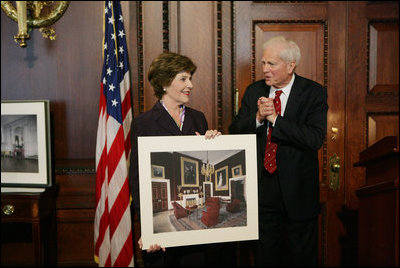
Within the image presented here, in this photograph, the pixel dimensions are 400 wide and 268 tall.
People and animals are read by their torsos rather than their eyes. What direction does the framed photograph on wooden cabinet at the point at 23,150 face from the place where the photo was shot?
facing the viewer

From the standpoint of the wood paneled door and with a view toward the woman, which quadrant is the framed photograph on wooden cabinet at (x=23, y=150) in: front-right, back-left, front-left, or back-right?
front-right

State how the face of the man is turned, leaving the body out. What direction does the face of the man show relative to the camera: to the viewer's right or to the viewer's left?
to the viewer's left

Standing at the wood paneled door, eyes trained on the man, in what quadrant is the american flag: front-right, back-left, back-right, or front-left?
front-right

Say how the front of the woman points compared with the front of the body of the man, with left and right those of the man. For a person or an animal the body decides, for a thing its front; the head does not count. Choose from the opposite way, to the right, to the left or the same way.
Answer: to the left

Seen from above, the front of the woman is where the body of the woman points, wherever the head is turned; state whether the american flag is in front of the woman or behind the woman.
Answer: behind

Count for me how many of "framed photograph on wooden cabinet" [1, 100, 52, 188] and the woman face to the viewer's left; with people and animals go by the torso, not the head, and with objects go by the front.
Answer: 0

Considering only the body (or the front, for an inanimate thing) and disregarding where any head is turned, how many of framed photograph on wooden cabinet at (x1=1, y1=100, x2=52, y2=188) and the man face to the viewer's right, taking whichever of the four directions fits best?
0

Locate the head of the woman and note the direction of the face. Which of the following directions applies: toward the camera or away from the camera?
toward the camera

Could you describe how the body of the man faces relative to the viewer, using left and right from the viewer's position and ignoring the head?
facing the viewer and to the left of the viewer

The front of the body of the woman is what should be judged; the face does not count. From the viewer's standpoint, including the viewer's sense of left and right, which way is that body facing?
facing the viewer and to the right of the viewer
